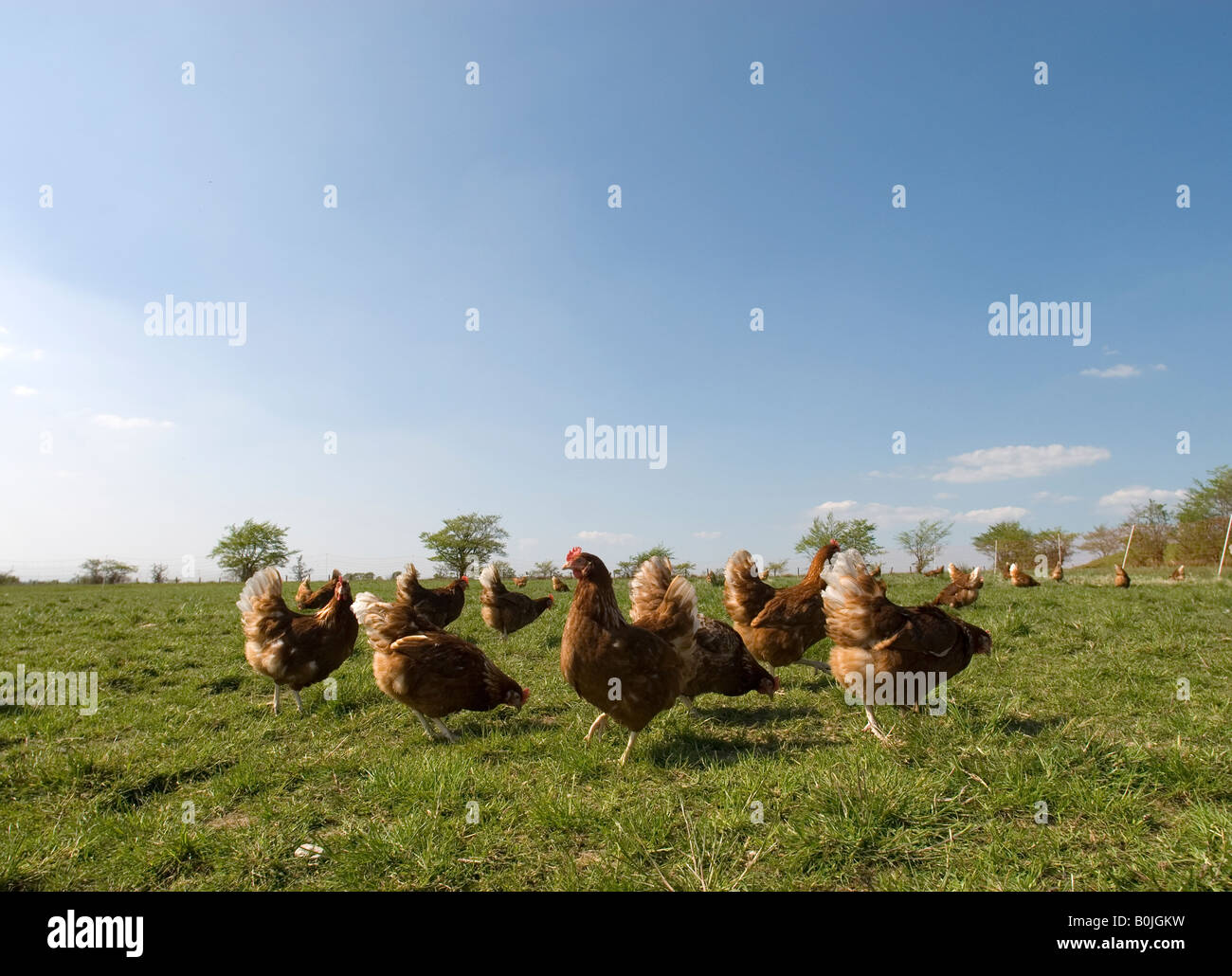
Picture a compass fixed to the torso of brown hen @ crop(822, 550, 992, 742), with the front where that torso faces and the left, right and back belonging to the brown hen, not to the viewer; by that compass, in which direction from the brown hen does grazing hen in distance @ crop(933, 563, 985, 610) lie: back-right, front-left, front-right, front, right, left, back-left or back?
left

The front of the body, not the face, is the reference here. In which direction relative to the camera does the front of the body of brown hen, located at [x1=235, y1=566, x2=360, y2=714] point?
to the viewer's right

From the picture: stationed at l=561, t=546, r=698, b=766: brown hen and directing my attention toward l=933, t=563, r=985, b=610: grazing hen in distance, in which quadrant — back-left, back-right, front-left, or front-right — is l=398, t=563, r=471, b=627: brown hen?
front-left

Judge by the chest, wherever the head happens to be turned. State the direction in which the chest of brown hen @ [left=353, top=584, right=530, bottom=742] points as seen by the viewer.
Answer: to the viewer's right

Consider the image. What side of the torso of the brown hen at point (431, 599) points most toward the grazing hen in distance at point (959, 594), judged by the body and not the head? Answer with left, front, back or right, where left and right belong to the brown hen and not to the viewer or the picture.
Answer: front

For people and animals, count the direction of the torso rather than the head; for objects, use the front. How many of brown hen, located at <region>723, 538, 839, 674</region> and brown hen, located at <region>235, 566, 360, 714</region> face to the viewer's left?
0

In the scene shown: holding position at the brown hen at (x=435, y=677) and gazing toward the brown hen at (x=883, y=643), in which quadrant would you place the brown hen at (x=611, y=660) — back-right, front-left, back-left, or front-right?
front-right

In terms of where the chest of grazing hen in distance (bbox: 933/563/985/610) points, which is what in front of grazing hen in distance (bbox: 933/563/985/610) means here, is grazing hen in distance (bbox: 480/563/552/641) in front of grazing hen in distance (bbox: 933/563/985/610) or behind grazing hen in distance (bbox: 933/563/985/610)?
in front

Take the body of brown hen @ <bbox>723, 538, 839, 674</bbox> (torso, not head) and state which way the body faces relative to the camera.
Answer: to the viewer's right

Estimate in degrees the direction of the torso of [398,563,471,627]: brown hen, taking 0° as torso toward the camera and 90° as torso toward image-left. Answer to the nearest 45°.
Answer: approximately 270°

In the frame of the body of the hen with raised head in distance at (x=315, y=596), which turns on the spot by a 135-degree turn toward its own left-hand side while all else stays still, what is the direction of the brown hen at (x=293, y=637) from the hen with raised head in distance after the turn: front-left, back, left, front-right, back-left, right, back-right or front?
back-left

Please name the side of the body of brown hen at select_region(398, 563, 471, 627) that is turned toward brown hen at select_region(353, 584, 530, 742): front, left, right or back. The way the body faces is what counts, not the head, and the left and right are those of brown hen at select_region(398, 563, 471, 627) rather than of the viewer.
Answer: right
